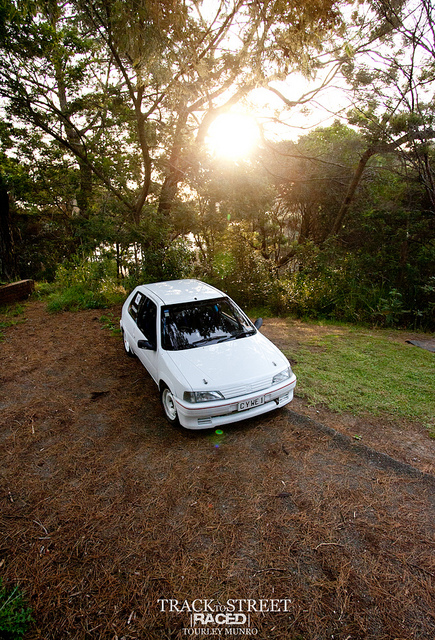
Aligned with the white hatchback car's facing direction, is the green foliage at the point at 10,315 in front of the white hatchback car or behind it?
behind

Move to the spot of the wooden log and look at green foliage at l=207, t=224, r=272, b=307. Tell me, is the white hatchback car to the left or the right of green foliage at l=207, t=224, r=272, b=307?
right

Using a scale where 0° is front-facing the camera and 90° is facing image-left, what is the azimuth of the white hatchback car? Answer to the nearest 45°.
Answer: approximately 315°

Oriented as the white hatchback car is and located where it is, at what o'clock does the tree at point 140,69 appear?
The tree is roughly at 7 o'clock from the white hatchback car.

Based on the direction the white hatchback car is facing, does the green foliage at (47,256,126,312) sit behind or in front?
behind

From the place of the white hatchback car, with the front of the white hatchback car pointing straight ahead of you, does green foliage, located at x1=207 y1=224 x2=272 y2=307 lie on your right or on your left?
on your left
